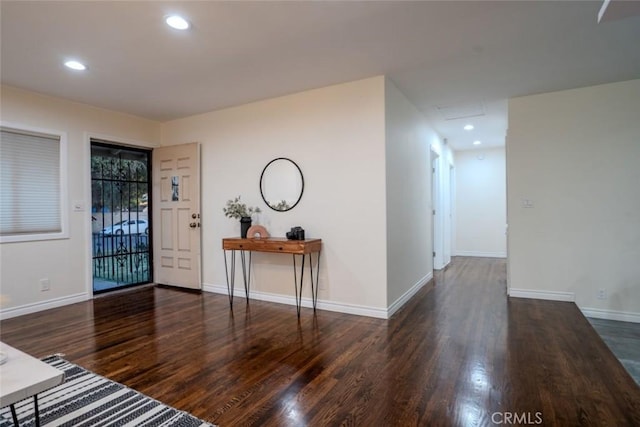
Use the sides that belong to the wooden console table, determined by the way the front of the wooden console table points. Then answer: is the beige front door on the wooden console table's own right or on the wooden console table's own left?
on the wooden console table's own right

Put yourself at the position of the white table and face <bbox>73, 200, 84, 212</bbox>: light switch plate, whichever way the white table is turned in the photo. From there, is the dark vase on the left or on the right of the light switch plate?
right

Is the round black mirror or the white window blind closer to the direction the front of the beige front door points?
the white window blind

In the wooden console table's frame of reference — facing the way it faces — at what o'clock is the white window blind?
The white window blind is roughly at 2 o'clock from the wooden console table.

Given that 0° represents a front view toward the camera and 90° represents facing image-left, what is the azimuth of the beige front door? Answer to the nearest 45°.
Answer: approximately 45°

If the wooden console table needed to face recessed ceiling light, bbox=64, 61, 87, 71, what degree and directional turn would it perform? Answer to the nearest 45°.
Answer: approximately 45° to its right

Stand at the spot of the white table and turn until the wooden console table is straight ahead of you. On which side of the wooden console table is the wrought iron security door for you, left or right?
left

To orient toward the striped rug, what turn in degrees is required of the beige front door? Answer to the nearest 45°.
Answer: approximately 45° to its left
